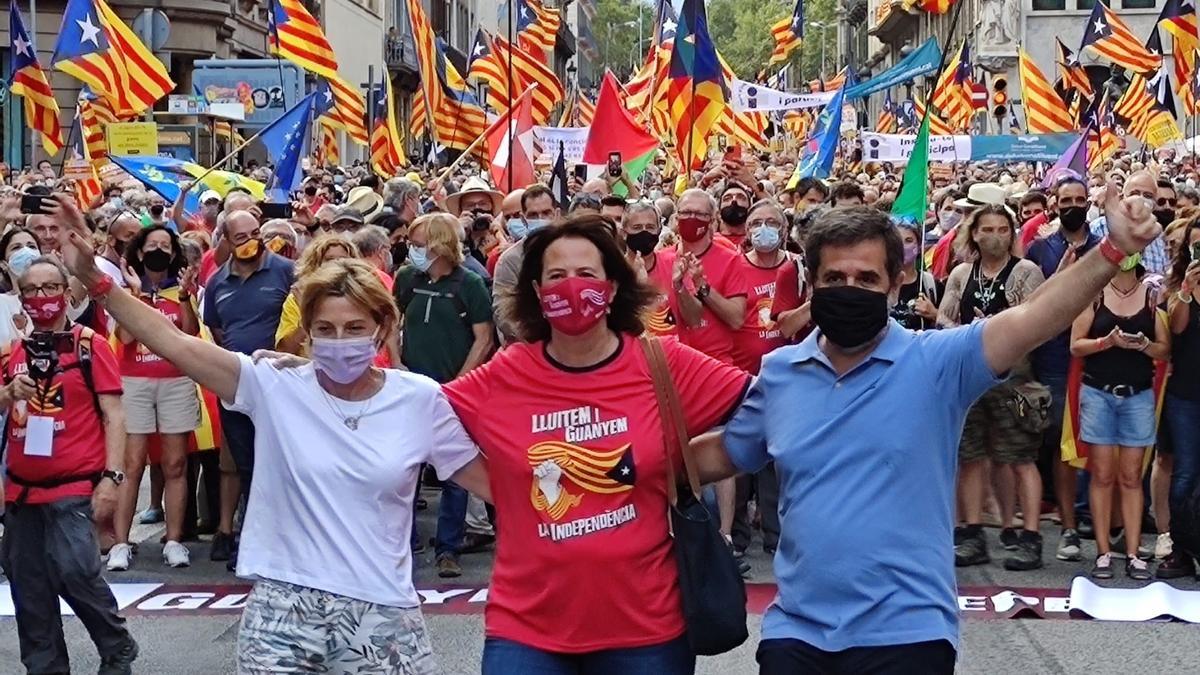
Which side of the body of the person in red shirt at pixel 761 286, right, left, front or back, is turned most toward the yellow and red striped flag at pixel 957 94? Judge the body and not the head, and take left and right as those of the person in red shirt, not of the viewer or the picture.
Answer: back

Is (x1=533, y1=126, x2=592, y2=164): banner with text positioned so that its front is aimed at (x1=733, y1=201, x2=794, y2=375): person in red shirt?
yes

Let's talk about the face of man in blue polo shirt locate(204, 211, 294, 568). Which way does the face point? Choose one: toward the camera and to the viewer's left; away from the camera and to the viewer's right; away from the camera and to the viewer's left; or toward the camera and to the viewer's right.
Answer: toward the camera and to the viewer's right

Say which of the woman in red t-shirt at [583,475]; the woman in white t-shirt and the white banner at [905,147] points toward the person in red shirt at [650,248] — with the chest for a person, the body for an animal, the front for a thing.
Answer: the white banner

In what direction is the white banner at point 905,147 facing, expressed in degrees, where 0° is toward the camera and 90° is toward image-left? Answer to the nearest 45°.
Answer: approximately 0°

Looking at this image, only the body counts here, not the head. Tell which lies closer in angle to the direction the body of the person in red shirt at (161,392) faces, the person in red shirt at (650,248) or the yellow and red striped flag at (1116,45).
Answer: the person in red shirt
